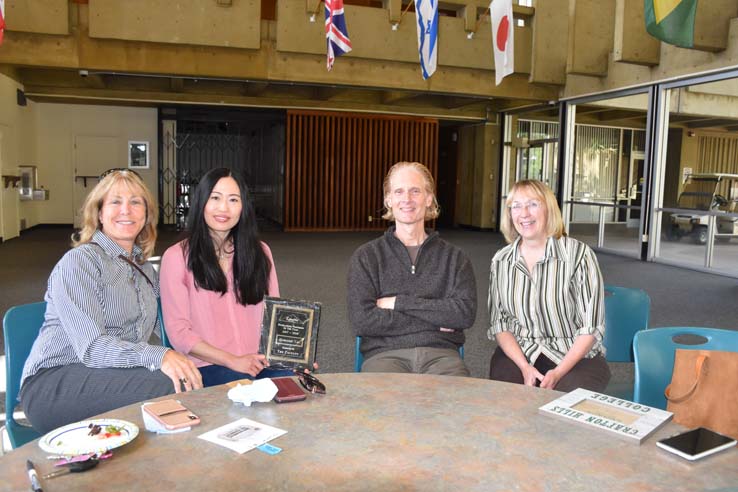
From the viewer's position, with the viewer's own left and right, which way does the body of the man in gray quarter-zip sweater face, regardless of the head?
facing the viewer

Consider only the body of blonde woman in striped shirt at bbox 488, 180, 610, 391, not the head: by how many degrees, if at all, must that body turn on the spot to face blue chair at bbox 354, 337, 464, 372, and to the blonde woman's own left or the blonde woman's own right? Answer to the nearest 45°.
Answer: approximately 45° to the blonde woman's own right

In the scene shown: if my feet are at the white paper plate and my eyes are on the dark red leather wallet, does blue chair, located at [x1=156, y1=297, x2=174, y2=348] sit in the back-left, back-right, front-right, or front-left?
front-left

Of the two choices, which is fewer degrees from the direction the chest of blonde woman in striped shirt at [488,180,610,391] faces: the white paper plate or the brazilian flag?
the white paper plate

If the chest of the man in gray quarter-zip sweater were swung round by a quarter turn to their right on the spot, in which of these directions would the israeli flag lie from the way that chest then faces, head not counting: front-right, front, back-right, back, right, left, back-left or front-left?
right

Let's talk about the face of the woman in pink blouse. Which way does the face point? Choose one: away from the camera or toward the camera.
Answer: toward the camera

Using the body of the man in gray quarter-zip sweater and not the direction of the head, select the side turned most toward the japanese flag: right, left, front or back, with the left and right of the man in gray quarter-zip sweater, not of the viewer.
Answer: back

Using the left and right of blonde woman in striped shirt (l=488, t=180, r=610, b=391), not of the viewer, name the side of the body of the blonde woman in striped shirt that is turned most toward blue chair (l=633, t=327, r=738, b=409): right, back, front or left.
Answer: left

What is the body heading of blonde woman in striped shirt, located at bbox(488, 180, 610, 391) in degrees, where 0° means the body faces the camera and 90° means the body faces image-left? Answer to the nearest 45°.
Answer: approximately 45°

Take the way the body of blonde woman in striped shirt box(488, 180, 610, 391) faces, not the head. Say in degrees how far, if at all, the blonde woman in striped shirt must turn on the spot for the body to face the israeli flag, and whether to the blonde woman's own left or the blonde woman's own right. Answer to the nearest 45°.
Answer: approximately 135° to the blonde woman's own right

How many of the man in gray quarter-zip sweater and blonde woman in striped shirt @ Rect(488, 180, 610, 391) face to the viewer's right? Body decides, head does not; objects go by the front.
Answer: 0
